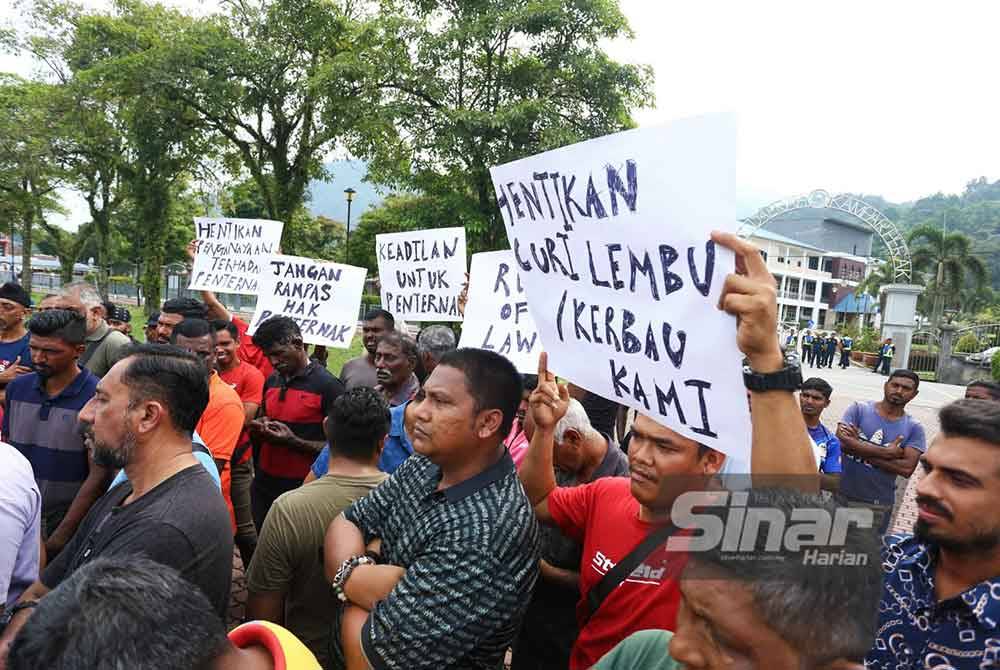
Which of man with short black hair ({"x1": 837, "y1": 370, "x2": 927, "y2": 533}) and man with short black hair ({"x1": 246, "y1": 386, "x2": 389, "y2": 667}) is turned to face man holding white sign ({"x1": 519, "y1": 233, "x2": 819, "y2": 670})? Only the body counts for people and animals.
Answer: man with short black hair ({"x1": 837, "y1": 370, "x2": 927, "y2": 533})

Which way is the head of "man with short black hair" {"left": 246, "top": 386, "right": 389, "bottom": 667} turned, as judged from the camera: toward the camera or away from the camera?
away from the camera

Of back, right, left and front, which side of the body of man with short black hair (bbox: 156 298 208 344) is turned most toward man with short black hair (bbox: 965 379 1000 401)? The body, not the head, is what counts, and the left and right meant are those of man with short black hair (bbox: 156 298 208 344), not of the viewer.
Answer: left

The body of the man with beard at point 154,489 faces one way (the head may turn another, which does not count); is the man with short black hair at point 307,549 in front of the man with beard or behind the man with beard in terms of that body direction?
behind

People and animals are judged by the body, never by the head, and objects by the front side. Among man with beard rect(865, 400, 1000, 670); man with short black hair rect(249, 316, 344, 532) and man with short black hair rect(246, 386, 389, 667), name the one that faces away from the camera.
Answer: man with short black hair rect(246, 386, 389, 667)

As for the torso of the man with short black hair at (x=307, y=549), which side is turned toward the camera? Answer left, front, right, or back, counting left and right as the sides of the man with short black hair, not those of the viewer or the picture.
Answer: back

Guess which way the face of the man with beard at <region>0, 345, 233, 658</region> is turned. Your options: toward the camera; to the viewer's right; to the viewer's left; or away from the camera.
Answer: to the viewer's left

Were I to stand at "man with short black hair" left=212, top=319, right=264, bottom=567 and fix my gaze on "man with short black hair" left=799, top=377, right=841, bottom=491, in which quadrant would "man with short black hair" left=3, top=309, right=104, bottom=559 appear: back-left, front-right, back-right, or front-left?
back-right

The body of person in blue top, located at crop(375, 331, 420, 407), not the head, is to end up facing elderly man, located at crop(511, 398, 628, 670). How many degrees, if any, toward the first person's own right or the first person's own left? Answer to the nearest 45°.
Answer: approximately 45° to the first person's own left

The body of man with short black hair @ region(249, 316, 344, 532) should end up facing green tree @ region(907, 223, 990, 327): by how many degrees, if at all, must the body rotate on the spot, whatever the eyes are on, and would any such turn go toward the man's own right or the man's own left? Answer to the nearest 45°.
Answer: approximately 180°

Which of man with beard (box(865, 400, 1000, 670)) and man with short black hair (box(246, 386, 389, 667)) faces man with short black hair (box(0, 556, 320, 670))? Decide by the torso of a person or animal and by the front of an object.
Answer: the man with beard

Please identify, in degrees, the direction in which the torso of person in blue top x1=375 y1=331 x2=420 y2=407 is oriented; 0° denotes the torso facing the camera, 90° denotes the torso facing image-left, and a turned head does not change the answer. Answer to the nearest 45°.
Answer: approximately 45°

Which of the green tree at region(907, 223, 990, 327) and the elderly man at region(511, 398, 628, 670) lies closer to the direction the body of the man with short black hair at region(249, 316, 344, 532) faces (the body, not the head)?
the elderly man
